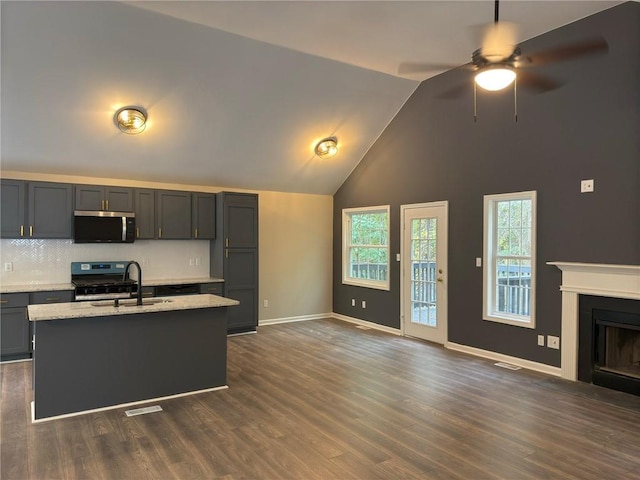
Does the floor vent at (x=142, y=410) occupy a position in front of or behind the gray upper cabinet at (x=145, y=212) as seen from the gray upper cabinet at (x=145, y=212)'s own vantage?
in front

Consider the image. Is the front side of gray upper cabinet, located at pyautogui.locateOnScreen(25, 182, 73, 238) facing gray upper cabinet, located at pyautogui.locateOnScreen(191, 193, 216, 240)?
no

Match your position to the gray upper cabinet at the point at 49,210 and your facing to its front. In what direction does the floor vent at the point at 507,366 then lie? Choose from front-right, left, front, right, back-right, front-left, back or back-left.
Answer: front-left

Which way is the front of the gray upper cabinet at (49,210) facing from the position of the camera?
facing the viewer

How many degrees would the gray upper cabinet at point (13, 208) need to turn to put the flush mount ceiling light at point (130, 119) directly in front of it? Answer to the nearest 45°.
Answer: approximately 45° to its left

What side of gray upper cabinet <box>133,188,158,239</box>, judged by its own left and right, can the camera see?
front

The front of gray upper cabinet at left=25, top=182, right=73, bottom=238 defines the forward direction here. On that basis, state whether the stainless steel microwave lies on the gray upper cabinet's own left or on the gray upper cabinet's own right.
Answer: on the gray upper cabinet's own left

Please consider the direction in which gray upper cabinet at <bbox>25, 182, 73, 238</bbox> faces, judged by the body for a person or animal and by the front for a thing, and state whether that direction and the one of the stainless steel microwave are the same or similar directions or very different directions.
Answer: same or similar directions

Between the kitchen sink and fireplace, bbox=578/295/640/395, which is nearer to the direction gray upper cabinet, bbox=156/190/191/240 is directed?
the kitchen sink

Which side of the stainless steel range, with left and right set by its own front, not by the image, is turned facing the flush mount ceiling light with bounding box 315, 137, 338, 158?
left

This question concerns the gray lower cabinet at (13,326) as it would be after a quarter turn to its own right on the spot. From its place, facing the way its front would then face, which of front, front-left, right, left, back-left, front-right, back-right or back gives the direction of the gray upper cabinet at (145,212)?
back

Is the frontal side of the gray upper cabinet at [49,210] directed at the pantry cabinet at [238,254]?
no

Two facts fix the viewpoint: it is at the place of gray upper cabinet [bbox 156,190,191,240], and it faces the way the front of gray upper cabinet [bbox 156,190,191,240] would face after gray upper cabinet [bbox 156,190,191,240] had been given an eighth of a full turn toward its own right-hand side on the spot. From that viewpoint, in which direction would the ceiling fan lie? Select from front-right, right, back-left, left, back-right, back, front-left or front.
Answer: left

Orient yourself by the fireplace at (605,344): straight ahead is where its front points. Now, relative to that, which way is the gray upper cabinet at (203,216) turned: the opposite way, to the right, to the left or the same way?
to the left

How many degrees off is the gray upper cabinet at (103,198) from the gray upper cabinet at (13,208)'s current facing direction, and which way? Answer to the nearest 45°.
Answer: approximately 90° to its left

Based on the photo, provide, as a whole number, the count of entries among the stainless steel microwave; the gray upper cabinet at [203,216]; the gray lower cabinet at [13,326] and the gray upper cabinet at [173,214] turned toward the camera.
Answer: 4
